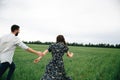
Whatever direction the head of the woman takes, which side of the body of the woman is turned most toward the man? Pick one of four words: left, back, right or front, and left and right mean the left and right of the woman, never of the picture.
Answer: left

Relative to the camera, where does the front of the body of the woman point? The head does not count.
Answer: away from the camera

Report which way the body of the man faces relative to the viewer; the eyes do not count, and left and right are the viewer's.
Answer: facing away from the viewer and to the right of the viewer

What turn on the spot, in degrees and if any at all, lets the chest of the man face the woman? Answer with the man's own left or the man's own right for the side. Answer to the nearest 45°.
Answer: approximately 45° to the man's own right
